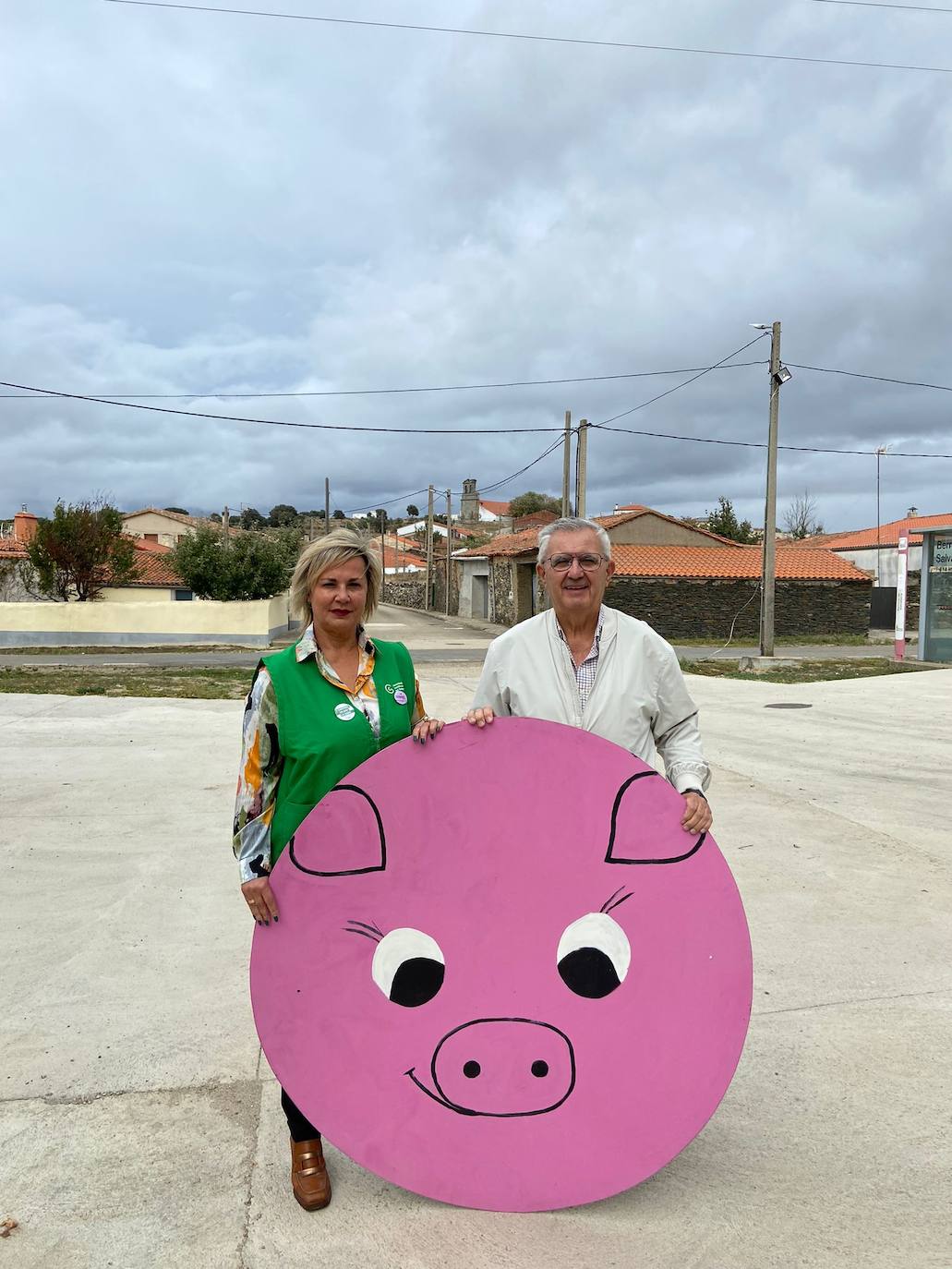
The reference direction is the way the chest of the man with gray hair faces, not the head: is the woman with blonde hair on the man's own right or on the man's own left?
on the man's own right

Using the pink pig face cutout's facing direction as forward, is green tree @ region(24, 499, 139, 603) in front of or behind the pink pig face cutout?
behind

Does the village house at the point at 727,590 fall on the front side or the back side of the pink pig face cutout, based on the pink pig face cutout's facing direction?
on the back side

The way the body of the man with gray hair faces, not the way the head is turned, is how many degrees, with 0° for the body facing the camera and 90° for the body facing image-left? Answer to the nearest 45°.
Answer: approximately 0°

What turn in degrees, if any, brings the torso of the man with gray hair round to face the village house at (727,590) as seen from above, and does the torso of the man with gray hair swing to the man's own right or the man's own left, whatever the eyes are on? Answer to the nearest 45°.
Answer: approximately 180°

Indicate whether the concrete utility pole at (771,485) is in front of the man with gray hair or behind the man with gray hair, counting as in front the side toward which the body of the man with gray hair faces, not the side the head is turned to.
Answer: behind

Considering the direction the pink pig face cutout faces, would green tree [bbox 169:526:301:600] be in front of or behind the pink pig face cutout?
behind

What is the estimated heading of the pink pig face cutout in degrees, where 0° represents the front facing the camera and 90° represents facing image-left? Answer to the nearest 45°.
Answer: approximately 0°

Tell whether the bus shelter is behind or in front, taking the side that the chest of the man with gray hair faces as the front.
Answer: behind

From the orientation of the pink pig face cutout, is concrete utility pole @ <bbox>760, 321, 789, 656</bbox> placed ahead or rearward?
rearward

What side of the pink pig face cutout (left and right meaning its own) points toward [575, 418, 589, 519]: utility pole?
back

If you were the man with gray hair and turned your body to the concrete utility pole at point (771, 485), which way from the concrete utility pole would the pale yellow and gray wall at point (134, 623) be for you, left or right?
left
